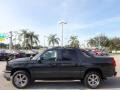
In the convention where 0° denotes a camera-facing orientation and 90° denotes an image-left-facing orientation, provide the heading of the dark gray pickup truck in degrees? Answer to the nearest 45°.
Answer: approximately 90°
